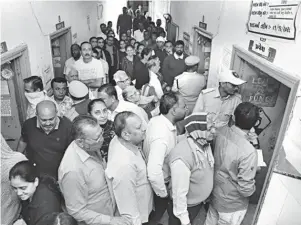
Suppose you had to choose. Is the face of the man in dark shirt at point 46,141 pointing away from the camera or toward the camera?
toward the camera

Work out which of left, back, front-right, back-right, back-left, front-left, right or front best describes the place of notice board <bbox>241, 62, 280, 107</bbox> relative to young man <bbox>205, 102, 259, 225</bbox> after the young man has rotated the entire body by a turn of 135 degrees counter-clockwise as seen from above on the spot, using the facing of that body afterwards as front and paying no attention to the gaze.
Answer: right

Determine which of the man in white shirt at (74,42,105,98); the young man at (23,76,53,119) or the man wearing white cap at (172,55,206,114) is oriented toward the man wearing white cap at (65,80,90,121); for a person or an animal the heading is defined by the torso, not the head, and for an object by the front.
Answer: the man in white shirt

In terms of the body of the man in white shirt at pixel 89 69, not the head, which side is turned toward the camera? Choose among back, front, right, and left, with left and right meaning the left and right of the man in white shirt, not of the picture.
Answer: front

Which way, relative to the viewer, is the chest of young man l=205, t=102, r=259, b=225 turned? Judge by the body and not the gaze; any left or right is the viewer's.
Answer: facing away from the viewer and to the right of the viewer

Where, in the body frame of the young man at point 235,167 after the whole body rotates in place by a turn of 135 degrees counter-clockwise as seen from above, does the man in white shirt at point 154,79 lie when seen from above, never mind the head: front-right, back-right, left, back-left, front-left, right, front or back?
front-right

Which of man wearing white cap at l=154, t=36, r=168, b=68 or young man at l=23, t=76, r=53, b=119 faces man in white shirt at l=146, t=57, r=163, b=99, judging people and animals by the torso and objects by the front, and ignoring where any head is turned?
the man wearing white cap
